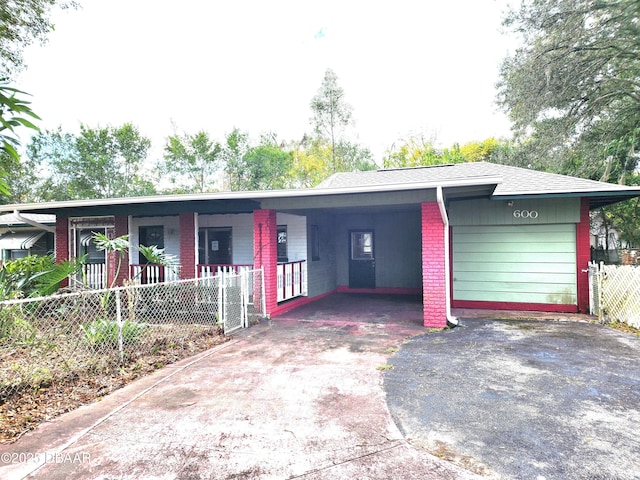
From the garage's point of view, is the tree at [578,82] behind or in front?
behind

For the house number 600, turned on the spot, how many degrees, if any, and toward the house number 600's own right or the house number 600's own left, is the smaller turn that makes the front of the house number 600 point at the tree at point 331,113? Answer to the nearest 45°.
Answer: approximately 135° to the house number 600's own right

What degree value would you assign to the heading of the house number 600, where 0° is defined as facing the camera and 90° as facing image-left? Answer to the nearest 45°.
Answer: approximately 0°

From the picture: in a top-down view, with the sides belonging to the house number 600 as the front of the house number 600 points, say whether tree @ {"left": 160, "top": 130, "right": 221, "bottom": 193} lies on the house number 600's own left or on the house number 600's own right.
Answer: on the house number 600's own right

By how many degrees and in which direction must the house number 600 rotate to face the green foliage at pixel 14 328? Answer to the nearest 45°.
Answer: approximately 45° to its right

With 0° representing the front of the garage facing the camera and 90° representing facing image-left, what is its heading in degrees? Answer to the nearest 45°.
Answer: approximately 0°

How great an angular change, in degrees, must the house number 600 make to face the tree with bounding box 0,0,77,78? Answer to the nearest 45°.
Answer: approximately 45° to its right

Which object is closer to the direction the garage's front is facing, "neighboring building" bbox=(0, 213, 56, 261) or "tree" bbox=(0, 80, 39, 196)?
the tree

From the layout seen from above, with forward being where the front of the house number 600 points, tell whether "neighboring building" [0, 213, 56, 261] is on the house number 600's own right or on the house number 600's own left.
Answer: on the house number 600's own right

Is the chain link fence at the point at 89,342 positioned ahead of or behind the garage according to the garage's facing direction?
ahead
